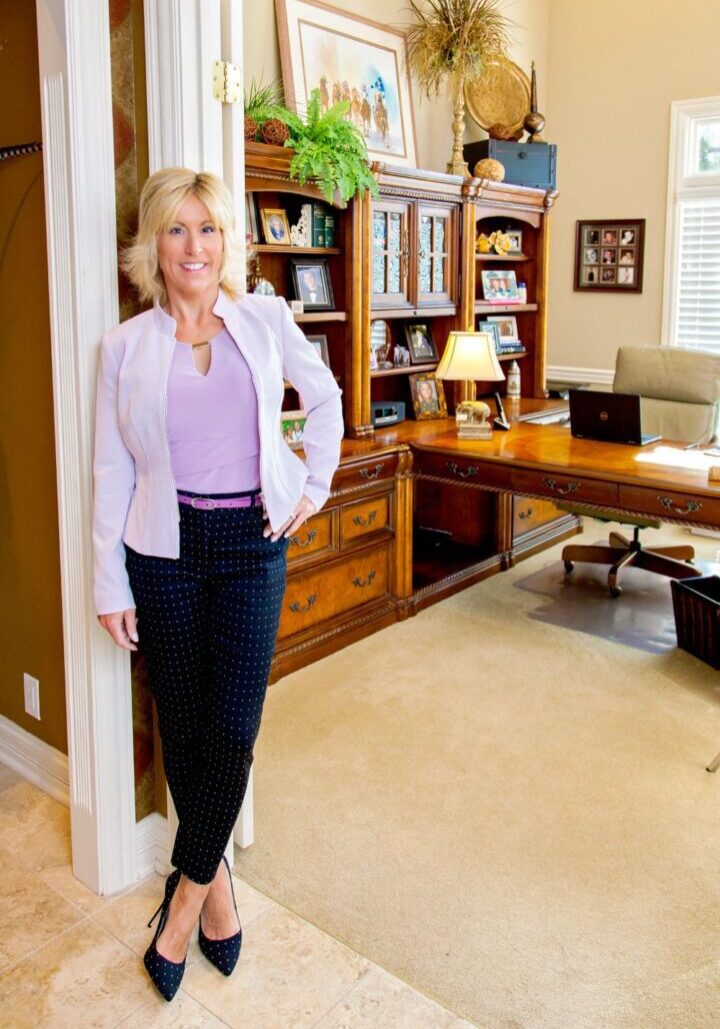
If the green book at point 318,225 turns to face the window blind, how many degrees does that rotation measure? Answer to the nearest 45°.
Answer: approximately 135° to its left

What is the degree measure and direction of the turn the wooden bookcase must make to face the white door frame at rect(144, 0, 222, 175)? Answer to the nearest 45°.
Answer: approximately 45° to its right

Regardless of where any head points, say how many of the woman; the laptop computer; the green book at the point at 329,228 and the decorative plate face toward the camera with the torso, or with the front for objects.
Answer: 3

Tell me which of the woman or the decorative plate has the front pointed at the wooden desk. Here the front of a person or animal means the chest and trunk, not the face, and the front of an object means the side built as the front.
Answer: the decorative plate

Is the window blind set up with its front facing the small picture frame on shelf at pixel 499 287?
yes

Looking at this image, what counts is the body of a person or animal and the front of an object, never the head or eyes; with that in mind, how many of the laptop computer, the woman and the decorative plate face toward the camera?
2

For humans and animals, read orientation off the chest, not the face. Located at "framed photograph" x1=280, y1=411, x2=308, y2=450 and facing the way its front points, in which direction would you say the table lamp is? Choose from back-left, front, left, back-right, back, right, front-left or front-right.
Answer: back-left

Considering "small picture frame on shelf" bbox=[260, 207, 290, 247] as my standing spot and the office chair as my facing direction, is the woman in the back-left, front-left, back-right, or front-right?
back-right

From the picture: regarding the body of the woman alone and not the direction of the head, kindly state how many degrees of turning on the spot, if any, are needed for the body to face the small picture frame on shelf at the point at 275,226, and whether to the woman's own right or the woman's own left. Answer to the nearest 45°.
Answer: approximately 180°

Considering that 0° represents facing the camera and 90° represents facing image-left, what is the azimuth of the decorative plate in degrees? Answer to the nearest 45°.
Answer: approximately 0°

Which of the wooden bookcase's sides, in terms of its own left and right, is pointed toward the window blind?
left
